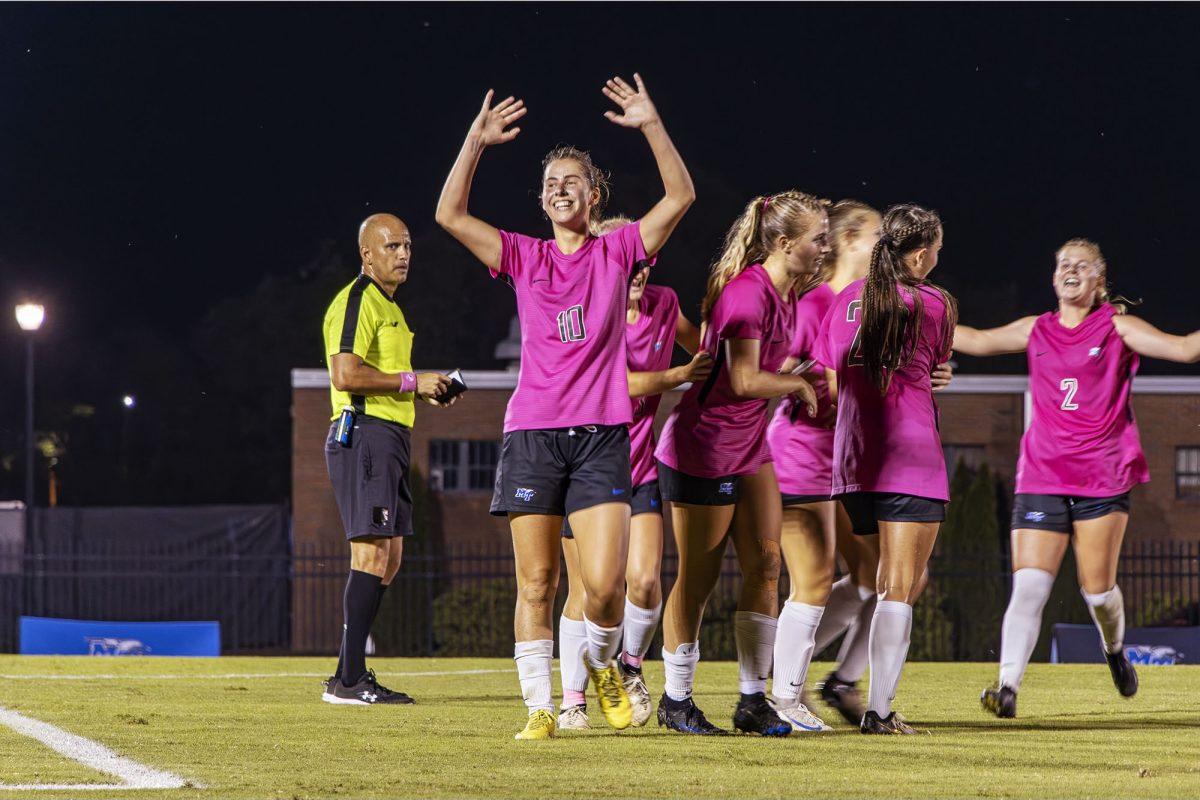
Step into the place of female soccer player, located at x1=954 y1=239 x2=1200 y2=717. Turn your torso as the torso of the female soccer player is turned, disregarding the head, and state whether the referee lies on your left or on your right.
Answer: on your right

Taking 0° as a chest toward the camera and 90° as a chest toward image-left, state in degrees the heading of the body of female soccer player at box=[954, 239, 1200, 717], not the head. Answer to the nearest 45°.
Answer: approximately 0°

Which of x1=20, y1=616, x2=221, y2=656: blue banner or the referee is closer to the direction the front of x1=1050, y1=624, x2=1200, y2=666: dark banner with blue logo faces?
the referee

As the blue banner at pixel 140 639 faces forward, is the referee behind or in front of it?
in front

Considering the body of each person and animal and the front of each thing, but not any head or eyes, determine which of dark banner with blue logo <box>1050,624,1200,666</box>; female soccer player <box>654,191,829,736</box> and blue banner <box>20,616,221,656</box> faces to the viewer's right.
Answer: the female soccer player

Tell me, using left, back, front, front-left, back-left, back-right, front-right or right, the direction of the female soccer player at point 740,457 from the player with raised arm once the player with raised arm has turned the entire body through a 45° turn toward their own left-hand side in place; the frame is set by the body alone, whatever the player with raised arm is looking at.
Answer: left

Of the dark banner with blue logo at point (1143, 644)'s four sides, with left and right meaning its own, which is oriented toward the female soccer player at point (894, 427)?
front

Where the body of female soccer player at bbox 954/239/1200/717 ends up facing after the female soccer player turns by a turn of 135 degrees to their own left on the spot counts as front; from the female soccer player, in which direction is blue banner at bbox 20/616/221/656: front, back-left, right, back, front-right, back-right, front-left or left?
left

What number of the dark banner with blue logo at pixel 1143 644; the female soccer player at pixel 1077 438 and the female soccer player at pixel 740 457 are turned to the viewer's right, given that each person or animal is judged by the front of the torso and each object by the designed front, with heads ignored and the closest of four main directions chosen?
1

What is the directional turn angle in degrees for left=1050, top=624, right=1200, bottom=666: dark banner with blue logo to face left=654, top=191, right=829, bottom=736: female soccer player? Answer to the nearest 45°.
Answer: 0° — it already faces them

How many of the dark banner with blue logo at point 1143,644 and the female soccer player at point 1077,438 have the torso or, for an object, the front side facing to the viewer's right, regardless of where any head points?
0

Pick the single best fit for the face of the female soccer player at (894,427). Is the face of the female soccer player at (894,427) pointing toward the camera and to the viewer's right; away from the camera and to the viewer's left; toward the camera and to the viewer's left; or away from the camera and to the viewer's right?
away from the camera and to the viewer's right
